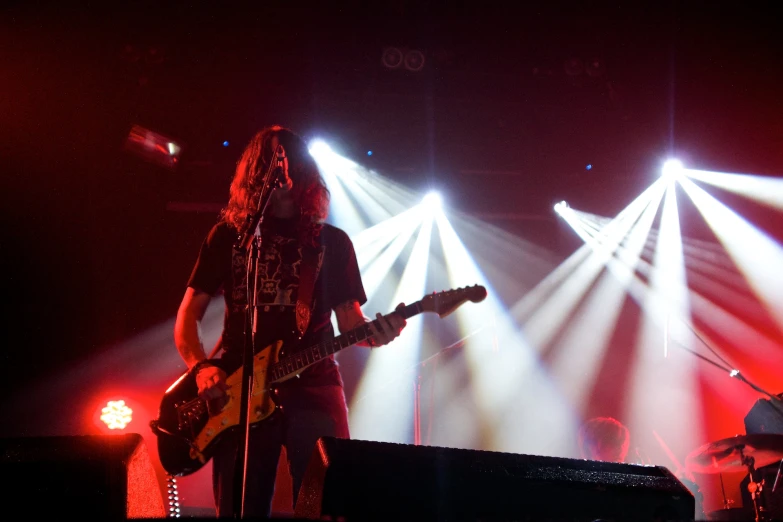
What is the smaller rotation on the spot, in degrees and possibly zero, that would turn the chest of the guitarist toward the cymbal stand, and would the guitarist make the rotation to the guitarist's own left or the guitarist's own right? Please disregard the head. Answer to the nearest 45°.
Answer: approximately 135° to the guitarist's own left

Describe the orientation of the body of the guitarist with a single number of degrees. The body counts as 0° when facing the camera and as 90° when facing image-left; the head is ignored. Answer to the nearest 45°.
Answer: approximately 0°

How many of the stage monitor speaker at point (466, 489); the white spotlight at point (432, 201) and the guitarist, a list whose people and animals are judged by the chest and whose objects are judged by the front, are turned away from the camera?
1

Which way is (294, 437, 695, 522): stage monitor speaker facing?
away from the camera

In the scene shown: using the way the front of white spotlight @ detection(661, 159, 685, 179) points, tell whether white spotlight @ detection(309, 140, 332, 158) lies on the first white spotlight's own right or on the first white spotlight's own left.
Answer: on the first white spotlight's own right

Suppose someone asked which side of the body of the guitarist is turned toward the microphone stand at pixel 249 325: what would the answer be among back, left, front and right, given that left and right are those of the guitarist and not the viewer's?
front

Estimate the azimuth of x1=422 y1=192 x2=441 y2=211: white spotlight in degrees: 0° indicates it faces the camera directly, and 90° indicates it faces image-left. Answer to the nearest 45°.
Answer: approximately 0°
